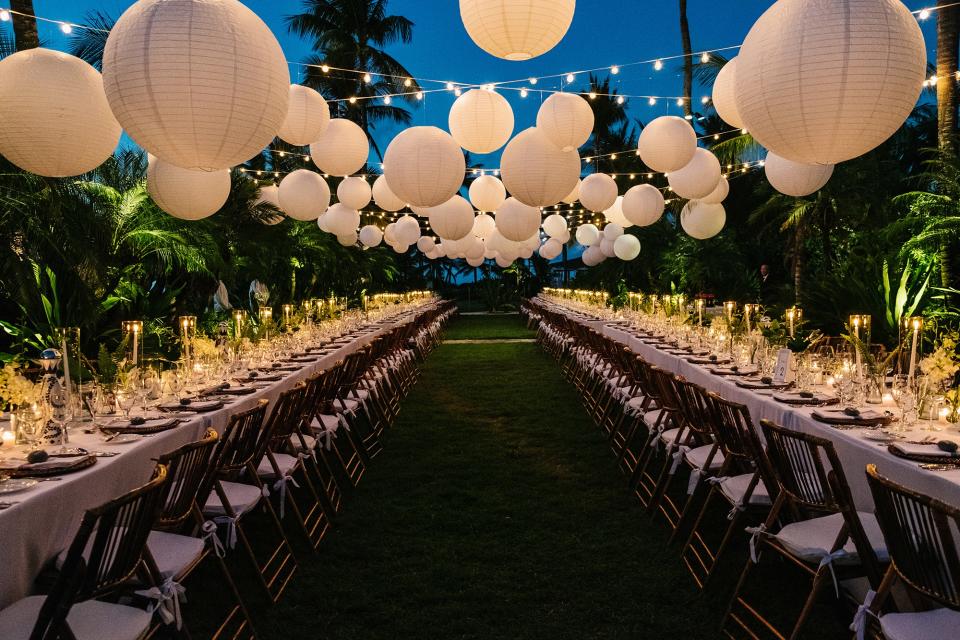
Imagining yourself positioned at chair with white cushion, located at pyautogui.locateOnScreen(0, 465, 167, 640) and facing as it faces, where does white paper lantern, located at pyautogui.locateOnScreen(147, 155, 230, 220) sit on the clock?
The white paper lantern is roughly at 2 o'clock from the chair with white cushion.

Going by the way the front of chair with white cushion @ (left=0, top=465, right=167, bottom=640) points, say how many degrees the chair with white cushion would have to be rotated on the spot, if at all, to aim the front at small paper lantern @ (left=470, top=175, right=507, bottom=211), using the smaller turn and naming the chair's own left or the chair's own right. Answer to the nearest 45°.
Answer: approximately 90° to the chair's own right

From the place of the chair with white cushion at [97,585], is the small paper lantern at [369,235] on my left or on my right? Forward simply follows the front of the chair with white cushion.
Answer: on my right

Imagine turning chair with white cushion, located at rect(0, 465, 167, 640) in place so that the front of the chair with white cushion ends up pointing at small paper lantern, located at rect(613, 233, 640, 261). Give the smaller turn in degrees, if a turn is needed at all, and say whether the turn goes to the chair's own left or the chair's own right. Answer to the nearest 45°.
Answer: approximately 90° to the chair's own right

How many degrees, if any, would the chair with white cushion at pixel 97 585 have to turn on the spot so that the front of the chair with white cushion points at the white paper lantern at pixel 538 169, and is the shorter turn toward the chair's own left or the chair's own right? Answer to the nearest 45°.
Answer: approximately 90° to the chair's own right

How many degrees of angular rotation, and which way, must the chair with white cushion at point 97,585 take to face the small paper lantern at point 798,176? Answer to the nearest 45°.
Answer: approximately 135° to its right

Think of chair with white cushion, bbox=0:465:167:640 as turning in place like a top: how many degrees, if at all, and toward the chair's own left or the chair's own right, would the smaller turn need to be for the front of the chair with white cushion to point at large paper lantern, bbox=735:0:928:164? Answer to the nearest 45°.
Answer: approximately 135° to the chair's own right

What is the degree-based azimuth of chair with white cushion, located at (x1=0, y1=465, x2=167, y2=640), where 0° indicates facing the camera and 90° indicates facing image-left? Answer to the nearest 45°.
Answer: approximately 135°
